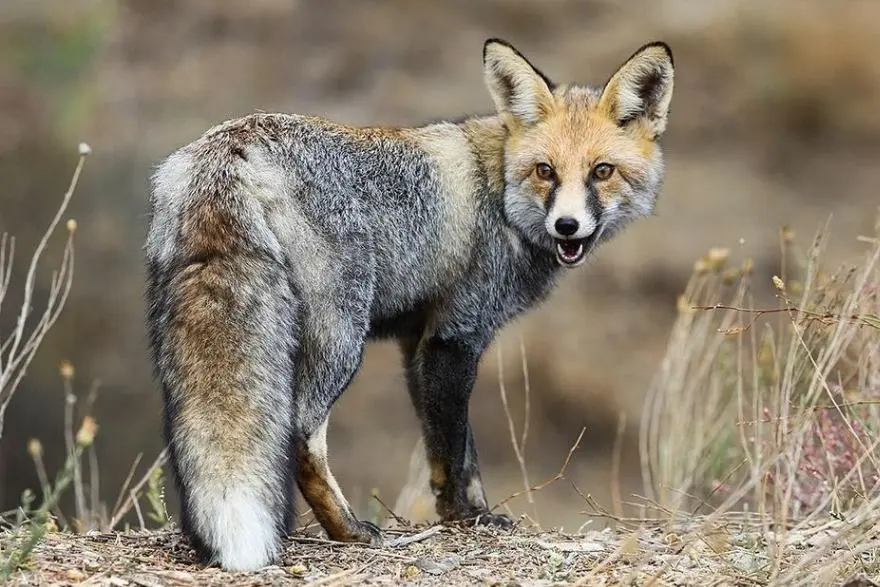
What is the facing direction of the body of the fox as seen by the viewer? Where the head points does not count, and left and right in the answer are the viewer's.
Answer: facing away from the viewer and to the right of the viewer
